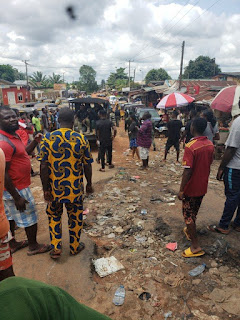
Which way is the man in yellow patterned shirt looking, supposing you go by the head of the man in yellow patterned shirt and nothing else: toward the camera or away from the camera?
away from the camera

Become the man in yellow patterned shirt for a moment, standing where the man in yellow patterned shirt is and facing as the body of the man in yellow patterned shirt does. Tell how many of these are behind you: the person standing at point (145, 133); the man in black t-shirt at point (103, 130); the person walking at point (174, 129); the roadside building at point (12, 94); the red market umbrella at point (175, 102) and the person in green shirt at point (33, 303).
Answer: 1

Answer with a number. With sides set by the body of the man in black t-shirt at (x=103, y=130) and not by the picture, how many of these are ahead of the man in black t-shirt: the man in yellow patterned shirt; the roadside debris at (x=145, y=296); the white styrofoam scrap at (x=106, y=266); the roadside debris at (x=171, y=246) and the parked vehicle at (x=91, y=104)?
1

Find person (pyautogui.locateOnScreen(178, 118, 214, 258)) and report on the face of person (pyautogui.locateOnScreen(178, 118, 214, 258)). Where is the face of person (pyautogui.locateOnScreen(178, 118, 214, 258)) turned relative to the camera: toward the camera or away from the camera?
away from the camera

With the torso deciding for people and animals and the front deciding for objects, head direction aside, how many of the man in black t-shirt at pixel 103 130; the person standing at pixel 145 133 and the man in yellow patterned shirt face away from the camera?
2

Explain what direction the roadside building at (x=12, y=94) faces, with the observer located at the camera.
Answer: facing the viewer and to the right of the viewer

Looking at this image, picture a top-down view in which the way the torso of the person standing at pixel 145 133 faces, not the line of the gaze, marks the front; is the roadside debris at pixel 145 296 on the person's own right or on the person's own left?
on the person's own left

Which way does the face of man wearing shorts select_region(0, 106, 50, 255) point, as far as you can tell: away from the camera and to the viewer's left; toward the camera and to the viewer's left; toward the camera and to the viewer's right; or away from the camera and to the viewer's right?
toward the camera and to the viewer's right

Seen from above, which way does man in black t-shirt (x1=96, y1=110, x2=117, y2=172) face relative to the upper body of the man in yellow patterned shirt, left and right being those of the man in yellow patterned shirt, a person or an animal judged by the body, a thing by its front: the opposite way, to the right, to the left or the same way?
the same way

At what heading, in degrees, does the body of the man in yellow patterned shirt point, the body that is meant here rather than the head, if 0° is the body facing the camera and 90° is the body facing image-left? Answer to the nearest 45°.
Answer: approximately 180°

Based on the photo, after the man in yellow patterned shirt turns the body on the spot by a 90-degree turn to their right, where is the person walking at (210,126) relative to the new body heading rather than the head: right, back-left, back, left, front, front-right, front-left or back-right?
front-left

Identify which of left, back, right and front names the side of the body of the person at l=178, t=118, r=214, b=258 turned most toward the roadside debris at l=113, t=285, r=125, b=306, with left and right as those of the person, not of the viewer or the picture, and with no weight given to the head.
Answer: left

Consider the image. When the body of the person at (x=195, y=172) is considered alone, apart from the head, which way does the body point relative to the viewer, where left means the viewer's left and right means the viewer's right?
facing away from the viewer and to the left of the viewer

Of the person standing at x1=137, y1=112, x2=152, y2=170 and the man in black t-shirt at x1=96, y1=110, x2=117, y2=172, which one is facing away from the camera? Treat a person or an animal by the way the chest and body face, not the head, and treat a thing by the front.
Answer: the man in black t-shirt

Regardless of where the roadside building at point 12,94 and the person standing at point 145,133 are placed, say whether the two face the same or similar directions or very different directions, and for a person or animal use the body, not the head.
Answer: very different directions

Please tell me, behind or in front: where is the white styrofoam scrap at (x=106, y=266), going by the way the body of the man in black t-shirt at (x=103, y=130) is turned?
behind

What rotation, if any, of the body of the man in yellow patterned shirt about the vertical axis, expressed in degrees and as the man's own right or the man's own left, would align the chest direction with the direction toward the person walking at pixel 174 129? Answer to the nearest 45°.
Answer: approximately 45° to the man's own right

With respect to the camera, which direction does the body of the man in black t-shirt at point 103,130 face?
away from the camera
